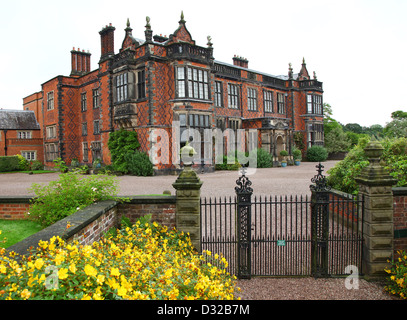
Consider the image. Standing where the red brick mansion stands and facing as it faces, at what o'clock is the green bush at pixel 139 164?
The green bush is roughly at 2 o'clock from the red brick mansion.

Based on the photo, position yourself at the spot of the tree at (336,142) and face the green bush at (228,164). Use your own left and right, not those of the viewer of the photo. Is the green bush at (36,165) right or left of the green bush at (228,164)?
right

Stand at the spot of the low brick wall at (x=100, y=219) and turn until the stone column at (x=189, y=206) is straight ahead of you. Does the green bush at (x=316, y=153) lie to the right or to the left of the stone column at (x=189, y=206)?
left

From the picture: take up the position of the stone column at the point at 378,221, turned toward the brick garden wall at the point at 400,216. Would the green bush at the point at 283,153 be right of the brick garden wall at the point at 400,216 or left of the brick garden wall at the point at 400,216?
left

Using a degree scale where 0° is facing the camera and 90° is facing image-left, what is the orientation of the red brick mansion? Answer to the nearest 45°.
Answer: approximately 315°

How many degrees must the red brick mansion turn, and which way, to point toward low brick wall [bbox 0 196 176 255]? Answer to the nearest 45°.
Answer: approximately 45° to its right

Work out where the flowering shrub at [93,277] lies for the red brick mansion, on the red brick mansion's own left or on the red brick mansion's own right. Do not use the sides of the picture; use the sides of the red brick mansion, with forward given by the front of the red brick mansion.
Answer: on the red brick mansion's own right
